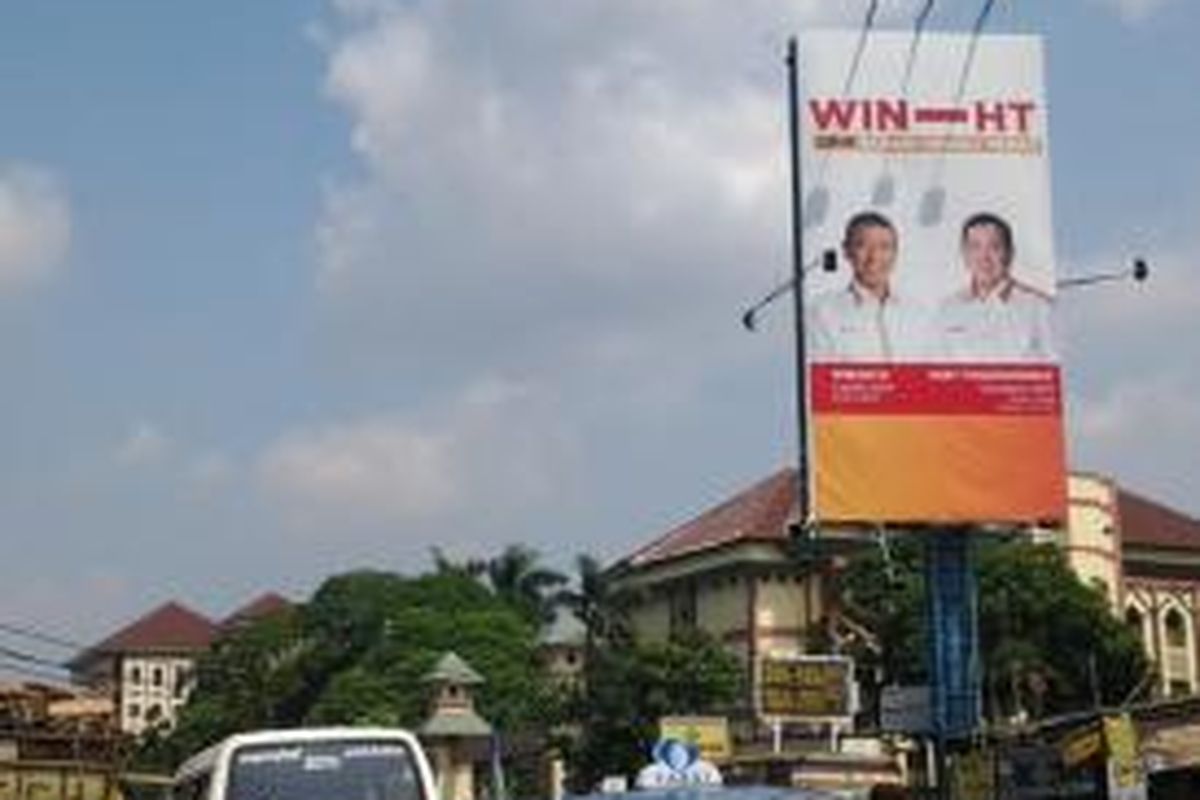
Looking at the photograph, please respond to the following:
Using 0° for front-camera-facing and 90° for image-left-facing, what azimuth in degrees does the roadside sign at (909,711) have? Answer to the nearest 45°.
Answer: approximately 0°

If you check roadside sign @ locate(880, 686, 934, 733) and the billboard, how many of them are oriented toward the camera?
2
